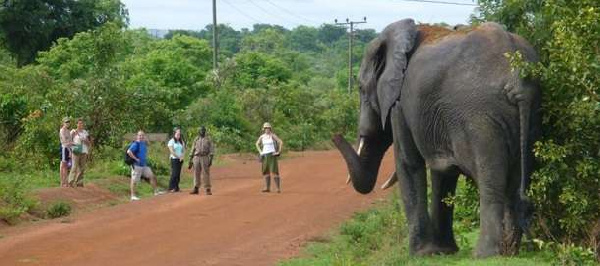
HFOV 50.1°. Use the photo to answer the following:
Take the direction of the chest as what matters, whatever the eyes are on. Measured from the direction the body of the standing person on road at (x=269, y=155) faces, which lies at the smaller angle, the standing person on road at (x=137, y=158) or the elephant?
the elephant

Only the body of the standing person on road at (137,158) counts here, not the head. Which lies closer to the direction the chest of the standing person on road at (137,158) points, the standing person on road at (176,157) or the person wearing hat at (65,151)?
the standing person on road

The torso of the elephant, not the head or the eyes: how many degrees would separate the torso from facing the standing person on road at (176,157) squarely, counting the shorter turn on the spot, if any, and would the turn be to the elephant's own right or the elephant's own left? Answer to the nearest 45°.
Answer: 0° — it already faces them

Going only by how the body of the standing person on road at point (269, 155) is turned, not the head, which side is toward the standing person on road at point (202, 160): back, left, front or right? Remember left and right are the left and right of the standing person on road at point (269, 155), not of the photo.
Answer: right

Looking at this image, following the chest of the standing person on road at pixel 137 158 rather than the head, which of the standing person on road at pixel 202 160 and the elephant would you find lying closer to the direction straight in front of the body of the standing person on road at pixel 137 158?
the elephant
